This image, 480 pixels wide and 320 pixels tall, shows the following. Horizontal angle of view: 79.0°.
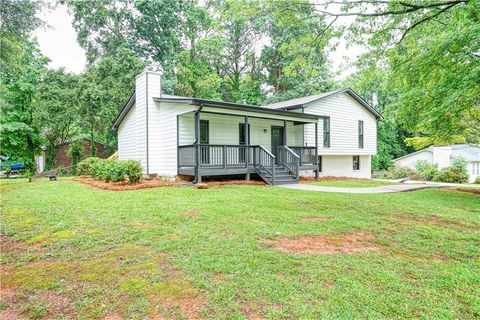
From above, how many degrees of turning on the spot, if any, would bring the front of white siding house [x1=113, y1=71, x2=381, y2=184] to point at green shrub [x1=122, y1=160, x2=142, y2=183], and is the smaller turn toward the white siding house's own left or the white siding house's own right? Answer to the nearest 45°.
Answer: approximately 90° to the white siding house's own right

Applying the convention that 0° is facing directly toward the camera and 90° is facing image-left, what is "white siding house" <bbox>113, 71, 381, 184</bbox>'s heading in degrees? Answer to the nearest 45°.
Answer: approximately 315°

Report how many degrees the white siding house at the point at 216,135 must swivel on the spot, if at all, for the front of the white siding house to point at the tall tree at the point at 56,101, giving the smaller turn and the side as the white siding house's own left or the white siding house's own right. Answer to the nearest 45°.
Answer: approximately 180°

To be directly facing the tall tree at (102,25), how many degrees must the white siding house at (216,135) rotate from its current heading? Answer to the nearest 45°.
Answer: approximately 180°

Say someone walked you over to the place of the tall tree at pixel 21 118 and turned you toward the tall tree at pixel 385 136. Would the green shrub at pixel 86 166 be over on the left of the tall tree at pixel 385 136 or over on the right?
right

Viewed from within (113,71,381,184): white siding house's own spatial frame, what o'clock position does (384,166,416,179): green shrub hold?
The green shrub is roughly at 9 o'clock from the white siding house.

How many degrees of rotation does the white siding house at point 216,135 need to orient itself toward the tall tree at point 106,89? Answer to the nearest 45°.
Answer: approximately 180°
